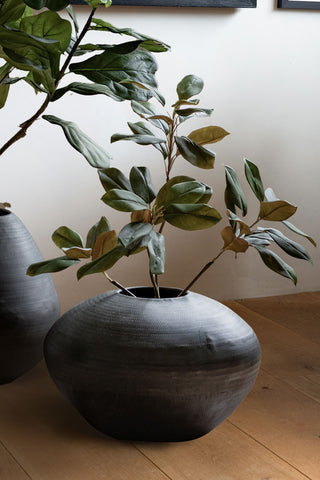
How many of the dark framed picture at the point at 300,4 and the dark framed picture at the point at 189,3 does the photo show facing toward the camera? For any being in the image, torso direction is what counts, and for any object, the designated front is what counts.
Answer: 2

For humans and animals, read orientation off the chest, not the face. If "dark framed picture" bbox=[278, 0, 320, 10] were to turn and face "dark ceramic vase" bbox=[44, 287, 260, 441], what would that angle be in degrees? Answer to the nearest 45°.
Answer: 0° — it already faces it

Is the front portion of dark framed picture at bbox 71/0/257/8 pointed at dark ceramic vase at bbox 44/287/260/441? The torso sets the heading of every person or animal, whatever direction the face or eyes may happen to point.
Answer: yes

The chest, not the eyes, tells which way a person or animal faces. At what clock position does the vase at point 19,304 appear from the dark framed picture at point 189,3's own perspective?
The vase is roughly at 1 o'clock from the dark framed picture.

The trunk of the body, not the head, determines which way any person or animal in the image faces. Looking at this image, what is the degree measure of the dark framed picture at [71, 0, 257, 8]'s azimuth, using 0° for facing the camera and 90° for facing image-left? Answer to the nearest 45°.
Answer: approximately 0°

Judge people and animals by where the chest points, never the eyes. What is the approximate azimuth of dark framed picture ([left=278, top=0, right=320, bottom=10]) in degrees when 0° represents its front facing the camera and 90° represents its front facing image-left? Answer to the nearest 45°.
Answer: approximately 0°
